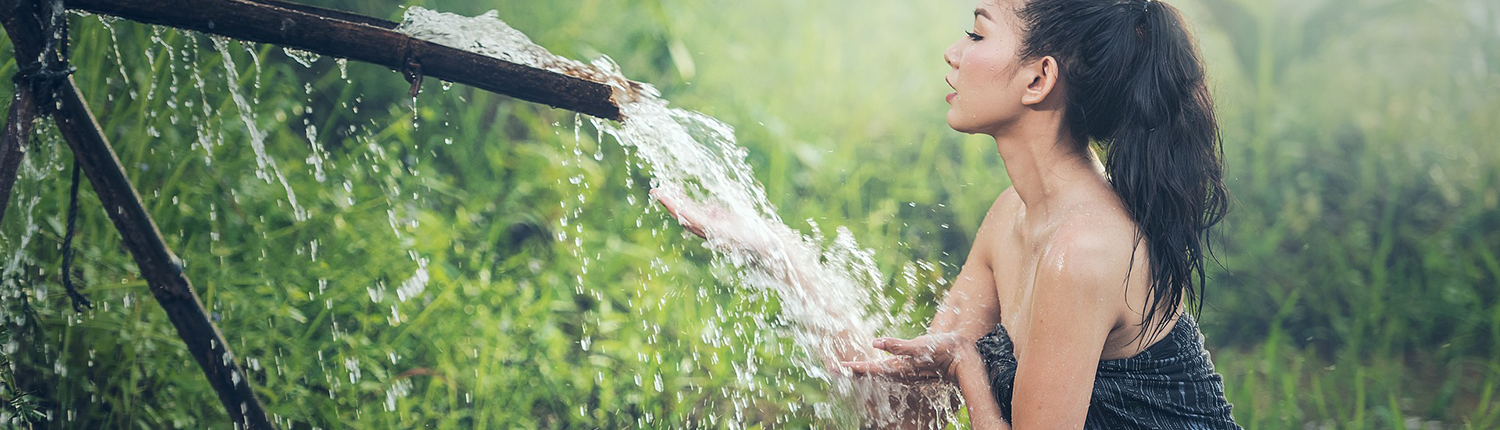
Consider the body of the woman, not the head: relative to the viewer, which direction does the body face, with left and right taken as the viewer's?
facing to the left of the viewer

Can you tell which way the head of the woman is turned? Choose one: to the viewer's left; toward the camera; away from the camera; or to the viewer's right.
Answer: to the viewer's left

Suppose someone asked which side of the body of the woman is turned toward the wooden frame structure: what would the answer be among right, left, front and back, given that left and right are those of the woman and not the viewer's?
front

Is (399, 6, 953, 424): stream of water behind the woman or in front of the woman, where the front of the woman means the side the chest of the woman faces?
in front
